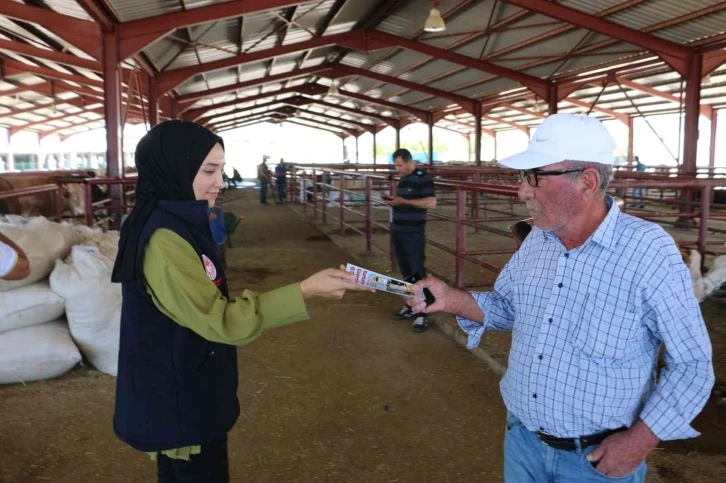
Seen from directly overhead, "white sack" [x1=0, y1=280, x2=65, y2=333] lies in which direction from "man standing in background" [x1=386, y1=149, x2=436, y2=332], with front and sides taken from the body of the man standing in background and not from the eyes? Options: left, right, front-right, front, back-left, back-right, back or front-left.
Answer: front

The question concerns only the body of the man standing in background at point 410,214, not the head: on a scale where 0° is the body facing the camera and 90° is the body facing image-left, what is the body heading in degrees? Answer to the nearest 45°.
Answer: approximately 45°

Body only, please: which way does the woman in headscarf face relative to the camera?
to the viewer's right

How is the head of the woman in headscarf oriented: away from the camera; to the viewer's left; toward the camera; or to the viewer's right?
to the viewer's right

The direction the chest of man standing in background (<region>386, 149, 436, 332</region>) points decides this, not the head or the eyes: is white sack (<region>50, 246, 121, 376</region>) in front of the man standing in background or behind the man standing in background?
in front

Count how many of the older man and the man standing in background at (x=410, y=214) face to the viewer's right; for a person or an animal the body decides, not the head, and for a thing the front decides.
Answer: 0

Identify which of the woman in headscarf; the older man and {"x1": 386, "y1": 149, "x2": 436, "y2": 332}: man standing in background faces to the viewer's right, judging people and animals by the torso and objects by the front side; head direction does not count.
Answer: the woman in headscarf

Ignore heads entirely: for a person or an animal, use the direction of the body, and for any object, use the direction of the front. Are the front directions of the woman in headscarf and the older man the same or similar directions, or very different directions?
very different directions

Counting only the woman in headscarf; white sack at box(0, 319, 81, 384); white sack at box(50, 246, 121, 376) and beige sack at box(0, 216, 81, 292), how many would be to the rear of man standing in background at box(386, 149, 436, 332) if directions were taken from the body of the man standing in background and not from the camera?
0

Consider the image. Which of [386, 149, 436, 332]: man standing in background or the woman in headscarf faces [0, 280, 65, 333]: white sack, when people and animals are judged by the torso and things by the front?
the man standing in background

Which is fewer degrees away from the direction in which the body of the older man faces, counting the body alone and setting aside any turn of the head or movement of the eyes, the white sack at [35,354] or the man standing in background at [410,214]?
the white sack

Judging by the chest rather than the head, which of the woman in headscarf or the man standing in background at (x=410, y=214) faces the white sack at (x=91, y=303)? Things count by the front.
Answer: the man standing in background

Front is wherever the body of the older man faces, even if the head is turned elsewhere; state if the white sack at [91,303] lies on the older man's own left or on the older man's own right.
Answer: on the older man's own right

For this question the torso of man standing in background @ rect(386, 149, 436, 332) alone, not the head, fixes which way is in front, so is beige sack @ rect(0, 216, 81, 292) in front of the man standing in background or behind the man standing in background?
in front

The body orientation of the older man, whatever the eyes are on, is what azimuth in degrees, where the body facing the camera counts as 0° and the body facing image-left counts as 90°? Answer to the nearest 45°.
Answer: approximately 45°
